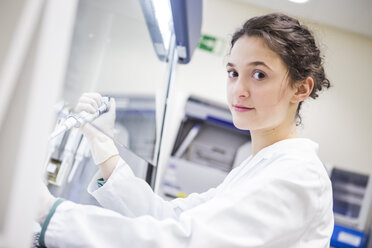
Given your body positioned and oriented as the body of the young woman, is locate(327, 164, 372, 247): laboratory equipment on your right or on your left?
on your right

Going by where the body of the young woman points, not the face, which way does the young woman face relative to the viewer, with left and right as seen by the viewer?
facing to the left of the viewer

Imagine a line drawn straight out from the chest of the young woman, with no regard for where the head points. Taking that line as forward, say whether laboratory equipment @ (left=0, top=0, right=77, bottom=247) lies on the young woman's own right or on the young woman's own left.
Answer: on the young woman's own left

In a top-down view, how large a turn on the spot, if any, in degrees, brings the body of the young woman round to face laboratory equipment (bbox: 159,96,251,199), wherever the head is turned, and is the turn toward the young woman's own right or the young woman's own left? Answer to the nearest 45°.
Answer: approximately 90° to the young woman's own right
